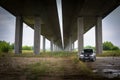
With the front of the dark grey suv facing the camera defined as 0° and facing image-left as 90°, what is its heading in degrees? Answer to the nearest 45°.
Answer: approximately 0°
